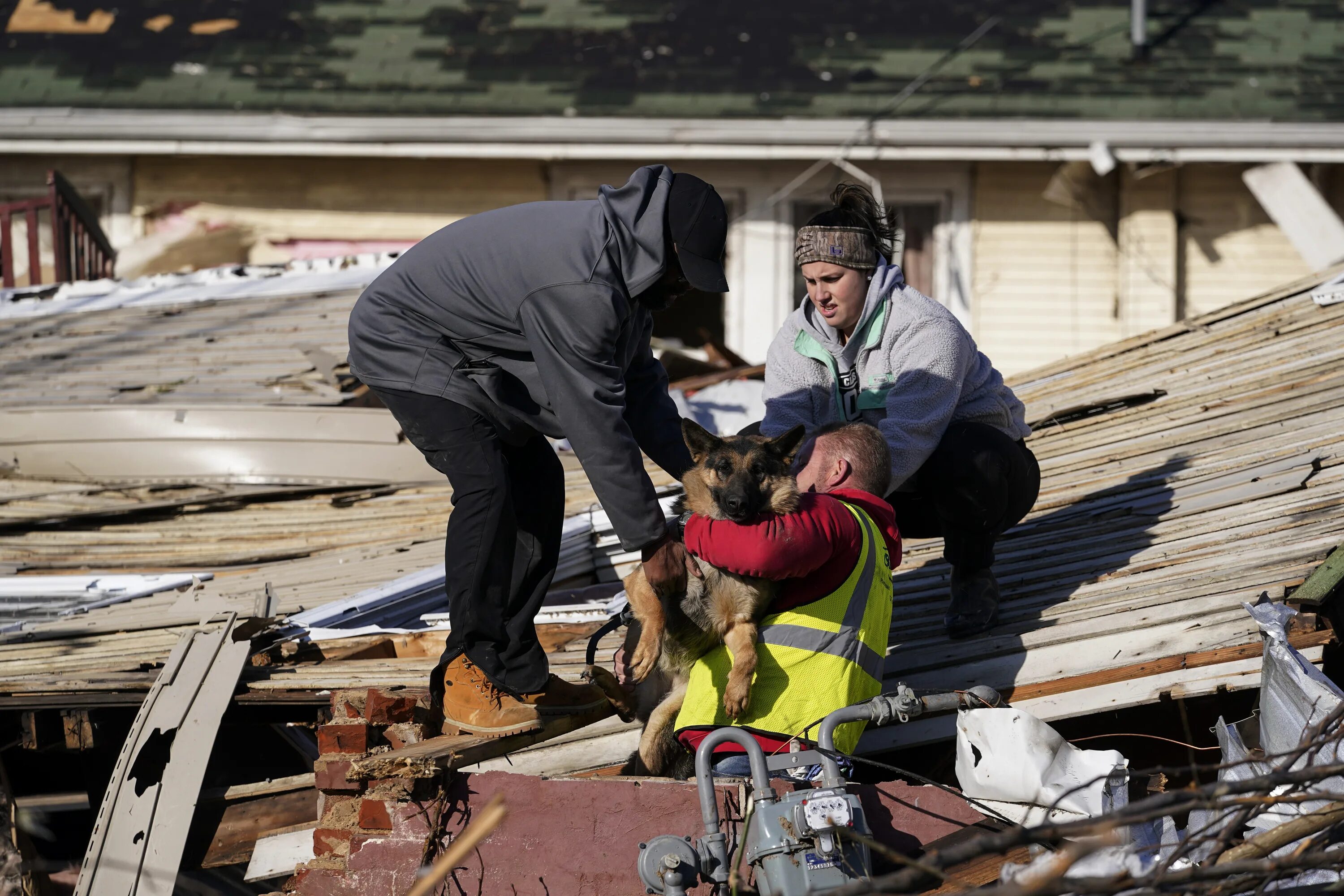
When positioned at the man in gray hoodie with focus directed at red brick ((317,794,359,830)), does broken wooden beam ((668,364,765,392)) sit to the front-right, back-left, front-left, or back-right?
back-right

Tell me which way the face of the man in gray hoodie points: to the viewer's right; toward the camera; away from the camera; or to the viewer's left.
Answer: to the viewer's right

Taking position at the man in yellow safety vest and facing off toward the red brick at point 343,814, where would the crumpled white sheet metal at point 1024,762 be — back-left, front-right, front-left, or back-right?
back-left

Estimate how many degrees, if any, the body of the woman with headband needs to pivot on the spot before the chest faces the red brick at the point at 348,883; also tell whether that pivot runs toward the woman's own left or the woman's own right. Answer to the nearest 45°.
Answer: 0° — they already face it

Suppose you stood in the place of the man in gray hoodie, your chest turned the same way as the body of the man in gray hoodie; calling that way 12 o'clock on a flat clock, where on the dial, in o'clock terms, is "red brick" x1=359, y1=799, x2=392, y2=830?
The red brick is roughly at 4 o'clock from the man in gray hoodie.

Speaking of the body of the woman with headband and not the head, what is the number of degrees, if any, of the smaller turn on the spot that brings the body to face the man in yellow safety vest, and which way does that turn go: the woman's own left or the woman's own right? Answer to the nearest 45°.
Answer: approximately 45° to the woman's own left

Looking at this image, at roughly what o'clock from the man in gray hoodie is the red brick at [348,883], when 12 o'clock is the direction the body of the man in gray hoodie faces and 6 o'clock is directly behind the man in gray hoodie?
The red brick is roughly at 4 o'clock from the man in gray hoodie.

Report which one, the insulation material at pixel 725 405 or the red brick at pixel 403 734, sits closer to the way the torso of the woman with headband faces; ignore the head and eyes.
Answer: the red brick

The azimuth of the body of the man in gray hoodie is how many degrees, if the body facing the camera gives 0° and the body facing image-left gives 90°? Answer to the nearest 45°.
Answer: approximately 270°

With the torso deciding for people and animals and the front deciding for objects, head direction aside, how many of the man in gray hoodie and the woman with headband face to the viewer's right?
1

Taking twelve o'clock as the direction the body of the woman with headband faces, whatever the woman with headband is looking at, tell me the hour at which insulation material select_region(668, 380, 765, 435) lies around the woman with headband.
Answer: The insulation material is roughly at 4 o'clock from the woman with headband.

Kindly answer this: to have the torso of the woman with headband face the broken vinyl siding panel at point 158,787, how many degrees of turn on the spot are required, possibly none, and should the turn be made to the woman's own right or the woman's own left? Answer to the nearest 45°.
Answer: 0° — they already face it

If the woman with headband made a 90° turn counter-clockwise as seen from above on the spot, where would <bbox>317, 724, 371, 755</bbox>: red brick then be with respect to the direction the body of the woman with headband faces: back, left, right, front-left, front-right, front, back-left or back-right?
right

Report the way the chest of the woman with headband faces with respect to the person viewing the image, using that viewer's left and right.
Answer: facing the viewer and to the left of the viewer
